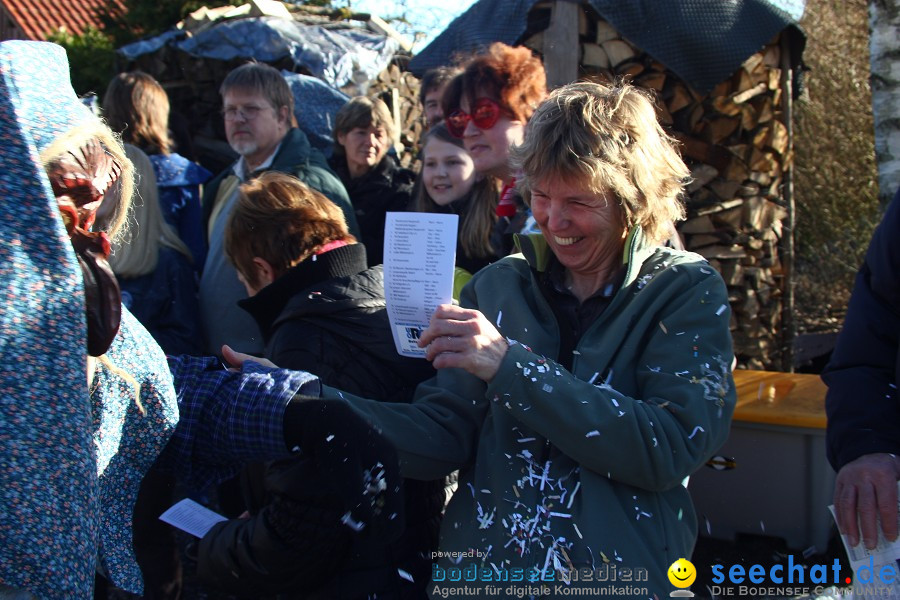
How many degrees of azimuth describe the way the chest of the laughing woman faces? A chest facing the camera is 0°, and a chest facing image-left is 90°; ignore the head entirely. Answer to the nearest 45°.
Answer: approximately 45°

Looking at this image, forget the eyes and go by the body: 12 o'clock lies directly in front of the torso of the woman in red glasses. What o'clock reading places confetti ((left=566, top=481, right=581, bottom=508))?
The confetti is roughly at 10 o'clock from the woman in red glasses.

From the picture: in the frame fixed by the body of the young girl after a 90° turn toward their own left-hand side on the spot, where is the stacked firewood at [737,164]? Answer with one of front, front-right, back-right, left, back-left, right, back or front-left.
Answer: left

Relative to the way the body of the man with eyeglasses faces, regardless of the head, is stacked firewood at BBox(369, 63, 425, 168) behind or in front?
behind

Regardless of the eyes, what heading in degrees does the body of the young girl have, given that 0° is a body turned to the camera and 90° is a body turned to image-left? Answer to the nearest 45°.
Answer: approximately 45°

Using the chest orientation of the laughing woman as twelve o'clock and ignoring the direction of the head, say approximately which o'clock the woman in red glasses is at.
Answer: The woman in red glasses is roughly at 4 o'clock from the laughing woman.
